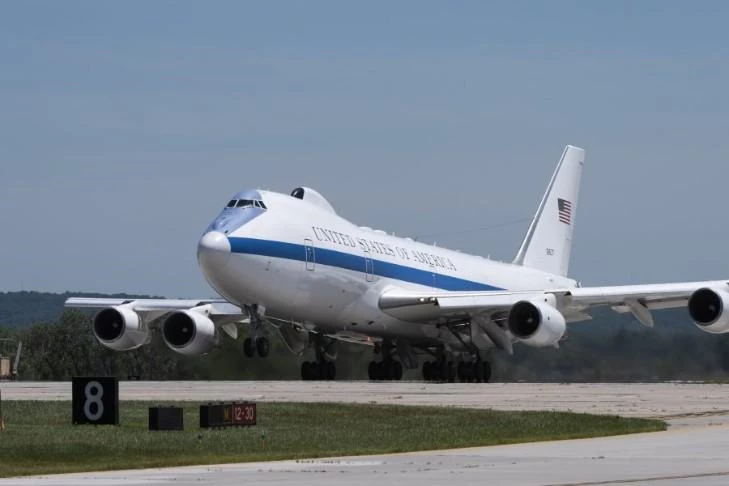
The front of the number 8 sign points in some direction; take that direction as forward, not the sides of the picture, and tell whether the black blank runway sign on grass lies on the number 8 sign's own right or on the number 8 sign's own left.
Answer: on the number 8 sign's own left

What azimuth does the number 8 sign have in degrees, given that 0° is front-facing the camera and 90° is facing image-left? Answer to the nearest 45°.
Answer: approximately 0°
